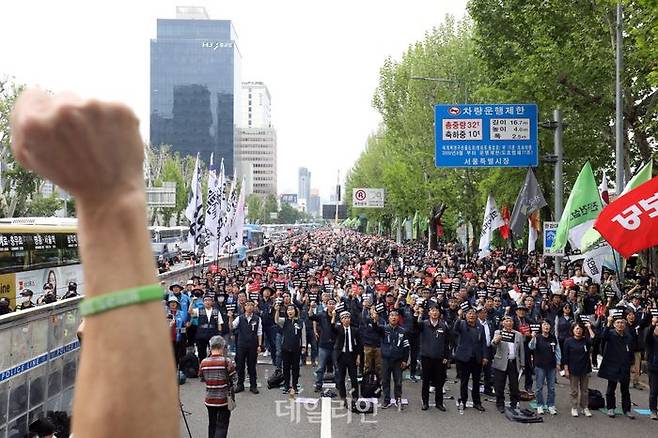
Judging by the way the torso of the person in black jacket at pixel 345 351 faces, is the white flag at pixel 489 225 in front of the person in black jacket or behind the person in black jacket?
behind

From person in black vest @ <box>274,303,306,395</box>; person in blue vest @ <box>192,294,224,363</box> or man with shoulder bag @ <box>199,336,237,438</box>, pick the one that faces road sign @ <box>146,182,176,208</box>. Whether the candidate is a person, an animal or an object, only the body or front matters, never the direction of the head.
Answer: the man with shoulder bag

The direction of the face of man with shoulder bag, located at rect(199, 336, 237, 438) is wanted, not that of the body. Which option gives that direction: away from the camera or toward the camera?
away from the camera

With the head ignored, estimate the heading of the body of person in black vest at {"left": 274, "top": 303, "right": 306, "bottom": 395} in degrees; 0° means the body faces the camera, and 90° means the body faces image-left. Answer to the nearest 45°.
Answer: approximately 0°

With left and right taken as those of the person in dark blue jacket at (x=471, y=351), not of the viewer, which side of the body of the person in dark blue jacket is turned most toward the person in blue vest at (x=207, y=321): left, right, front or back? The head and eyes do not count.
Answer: right

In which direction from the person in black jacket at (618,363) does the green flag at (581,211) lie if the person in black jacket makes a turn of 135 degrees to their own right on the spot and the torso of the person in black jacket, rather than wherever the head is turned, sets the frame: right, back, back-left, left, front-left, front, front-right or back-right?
front-right

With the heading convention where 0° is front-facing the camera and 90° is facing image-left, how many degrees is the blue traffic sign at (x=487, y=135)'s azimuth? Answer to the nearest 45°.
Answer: approximately 0°

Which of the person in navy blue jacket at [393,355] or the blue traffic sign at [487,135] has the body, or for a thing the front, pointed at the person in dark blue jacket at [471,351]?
the blue traffic sign

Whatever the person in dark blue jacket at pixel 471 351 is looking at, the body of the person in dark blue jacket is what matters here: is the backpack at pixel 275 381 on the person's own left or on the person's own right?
on the person's own right

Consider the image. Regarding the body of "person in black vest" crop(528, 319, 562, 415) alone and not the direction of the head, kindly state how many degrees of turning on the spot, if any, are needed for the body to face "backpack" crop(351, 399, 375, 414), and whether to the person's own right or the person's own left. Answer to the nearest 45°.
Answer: approximately 90° to the person's own right

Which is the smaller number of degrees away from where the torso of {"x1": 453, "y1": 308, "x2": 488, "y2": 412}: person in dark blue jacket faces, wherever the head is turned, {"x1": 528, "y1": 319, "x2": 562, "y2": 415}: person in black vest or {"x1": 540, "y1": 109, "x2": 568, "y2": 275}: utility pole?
the person in black vest
